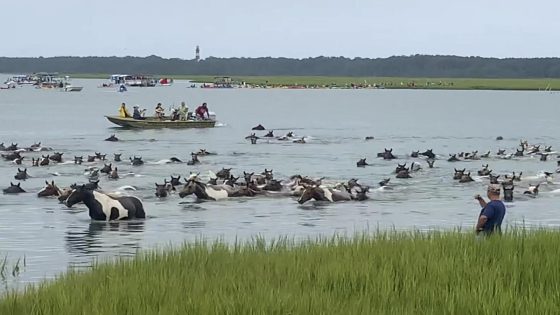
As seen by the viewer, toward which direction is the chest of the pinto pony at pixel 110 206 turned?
to the viewer's left

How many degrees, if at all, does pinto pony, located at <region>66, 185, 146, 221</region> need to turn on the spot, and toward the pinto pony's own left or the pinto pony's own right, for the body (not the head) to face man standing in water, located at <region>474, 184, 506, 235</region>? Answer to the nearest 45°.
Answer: approximately 135° to the pinto pony's own left
